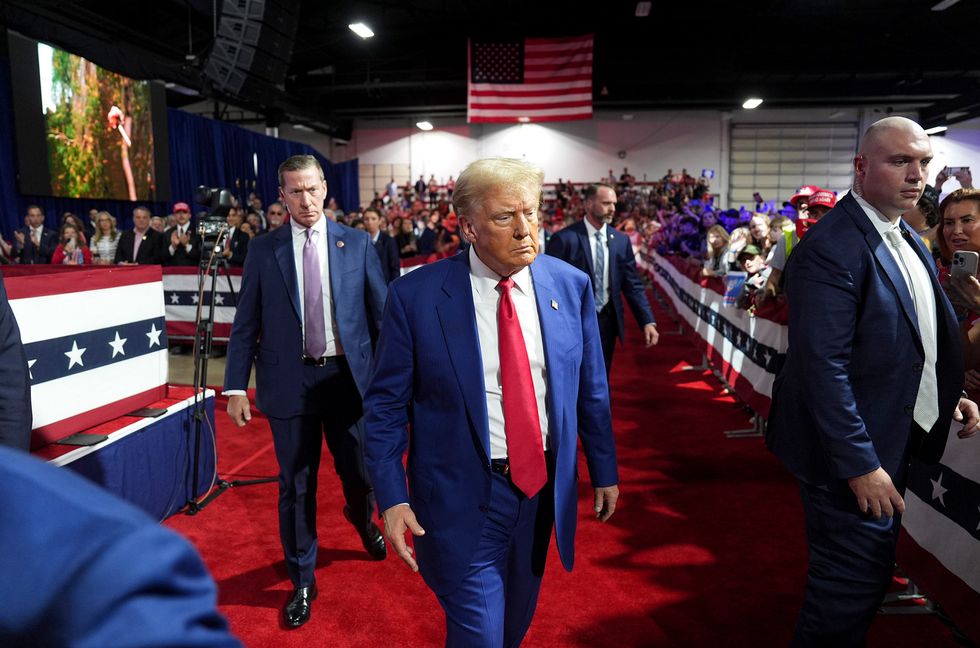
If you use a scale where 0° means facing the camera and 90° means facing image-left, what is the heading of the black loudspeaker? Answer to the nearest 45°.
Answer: approximately 315°

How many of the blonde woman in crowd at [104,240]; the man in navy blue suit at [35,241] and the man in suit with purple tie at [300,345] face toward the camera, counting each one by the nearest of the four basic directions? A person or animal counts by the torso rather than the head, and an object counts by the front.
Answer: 3

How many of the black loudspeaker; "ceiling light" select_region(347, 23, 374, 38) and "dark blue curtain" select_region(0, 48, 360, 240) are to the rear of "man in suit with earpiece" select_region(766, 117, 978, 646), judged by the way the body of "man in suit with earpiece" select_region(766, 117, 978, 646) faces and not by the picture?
3

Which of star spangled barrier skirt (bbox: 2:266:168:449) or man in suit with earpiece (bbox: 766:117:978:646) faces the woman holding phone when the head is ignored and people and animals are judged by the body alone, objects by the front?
the star spangled barrier skirt

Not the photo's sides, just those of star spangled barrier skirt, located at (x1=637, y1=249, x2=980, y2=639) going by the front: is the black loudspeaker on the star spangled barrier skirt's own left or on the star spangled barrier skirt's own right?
on the star spangled barrier skirt's own right

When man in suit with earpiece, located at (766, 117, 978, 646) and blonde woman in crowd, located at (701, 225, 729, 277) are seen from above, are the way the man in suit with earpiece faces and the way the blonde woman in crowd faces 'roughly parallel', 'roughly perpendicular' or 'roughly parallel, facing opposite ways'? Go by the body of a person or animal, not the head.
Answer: roughly perpendicular

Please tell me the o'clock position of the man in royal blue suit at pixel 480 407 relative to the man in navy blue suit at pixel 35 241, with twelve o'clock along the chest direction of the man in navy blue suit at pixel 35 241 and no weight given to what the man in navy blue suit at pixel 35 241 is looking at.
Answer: the man in royal blue suit at pixel 480 407 is roughly at 12 o'clock from the man in navy blue suit at pixel 35 241.

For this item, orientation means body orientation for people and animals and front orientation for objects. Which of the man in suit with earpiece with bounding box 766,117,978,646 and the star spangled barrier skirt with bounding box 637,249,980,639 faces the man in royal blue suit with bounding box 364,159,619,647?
the star spangled barrier skirt

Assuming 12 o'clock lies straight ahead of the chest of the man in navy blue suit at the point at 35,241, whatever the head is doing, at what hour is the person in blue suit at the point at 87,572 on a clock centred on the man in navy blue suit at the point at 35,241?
the person in blue suit at the point at 87,572 is roughly at 12 o'clock from the man in navy blue suit at the point at 35,241.

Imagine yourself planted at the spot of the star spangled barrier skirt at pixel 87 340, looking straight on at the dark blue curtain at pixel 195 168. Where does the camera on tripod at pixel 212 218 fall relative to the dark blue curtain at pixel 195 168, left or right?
right

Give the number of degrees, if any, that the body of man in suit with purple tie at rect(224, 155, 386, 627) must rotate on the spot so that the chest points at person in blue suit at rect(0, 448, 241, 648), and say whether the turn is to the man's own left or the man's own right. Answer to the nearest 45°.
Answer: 0° — they already face them

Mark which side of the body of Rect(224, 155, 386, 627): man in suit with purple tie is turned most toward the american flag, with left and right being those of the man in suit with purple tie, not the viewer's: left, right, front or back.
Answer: back

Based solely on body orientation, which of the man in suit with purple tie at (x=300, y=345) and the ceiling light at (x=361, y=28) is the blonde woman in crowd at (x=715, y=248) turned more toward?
the man in suit with purple tie

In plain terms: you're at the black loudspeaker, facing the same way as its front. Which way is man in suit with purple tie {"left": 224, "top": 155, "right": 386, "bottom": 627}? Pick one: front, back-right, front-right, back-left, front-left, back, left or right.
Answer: front-right
